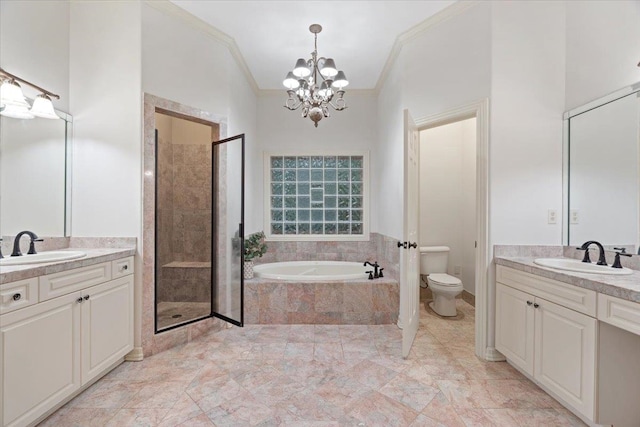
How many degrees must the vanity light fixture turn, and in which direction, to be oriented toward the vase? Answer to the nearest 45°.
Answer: approximately 45° to its left

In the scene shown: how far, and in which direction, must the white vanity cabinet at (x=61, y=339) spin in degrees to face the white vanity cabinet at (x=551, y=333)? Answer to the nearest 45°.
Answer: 0° — it already faces it

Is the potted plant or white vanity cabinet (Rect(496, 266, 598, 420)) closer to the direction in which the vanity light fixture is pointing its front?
the white vanity cabinet

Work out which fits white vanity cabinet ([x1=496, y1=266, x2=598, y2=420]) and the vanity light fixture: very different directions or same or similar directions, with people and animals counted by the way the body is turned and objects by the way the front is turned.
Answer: very different directions

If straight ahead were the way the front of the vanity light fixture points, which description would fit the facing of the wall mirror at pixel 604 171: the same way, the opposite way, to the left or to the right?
the opposite way

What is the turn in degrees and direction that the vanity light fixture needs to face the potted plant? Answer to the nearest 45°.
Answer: approximately 45° to its left
